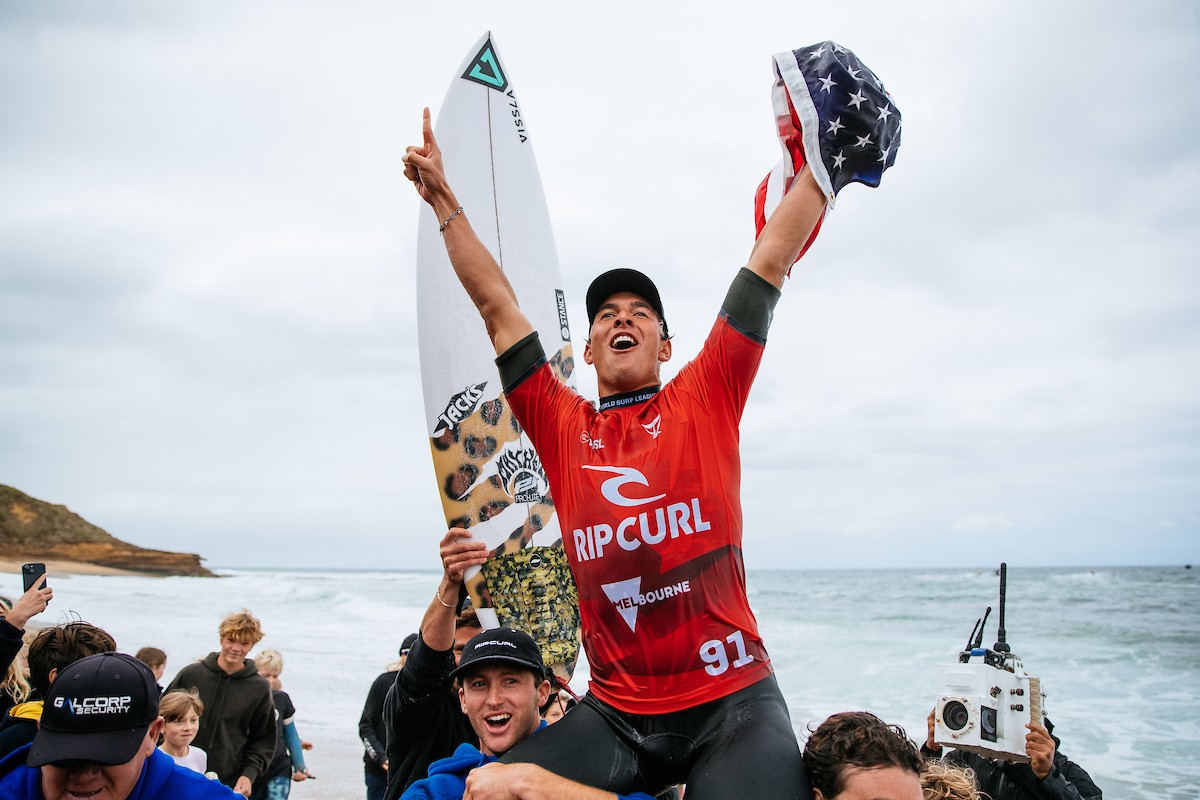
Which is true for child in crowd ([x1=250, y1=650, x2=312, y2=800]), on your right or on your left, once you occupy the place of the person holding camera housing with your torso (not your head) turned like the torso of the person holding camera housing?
on your right

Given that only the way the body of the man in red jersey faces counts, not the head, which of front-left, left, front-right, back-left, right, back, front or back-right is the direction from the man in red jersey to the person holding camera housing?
back-left

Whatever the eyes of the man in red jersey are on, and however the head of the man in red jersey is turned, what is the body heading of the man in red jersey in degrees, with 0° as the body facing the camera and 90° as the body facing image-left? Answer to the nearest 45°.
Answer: approximately 0°

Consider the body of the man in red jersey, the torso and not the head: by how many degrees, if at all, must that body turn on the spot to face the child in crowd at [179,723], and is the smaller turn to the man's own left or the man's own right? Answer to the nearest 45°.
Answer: approximately 135° to the man's own right

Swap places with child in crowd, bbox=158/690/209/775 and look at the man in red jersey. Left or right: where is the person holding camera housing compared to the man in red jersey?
left

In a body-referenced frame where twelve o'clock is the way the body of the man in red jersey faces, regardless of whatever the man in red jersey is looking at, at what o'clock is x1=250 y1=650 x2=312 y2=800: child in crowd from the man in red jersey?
The child in crowd is roughly at 5 o'clock from the man in red jersey.

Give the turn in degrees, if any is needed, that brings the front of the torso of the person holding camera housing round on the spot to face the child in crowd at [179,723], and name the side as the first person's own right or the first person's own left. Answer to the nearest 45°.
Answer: approximately 45° to the first person's own right
